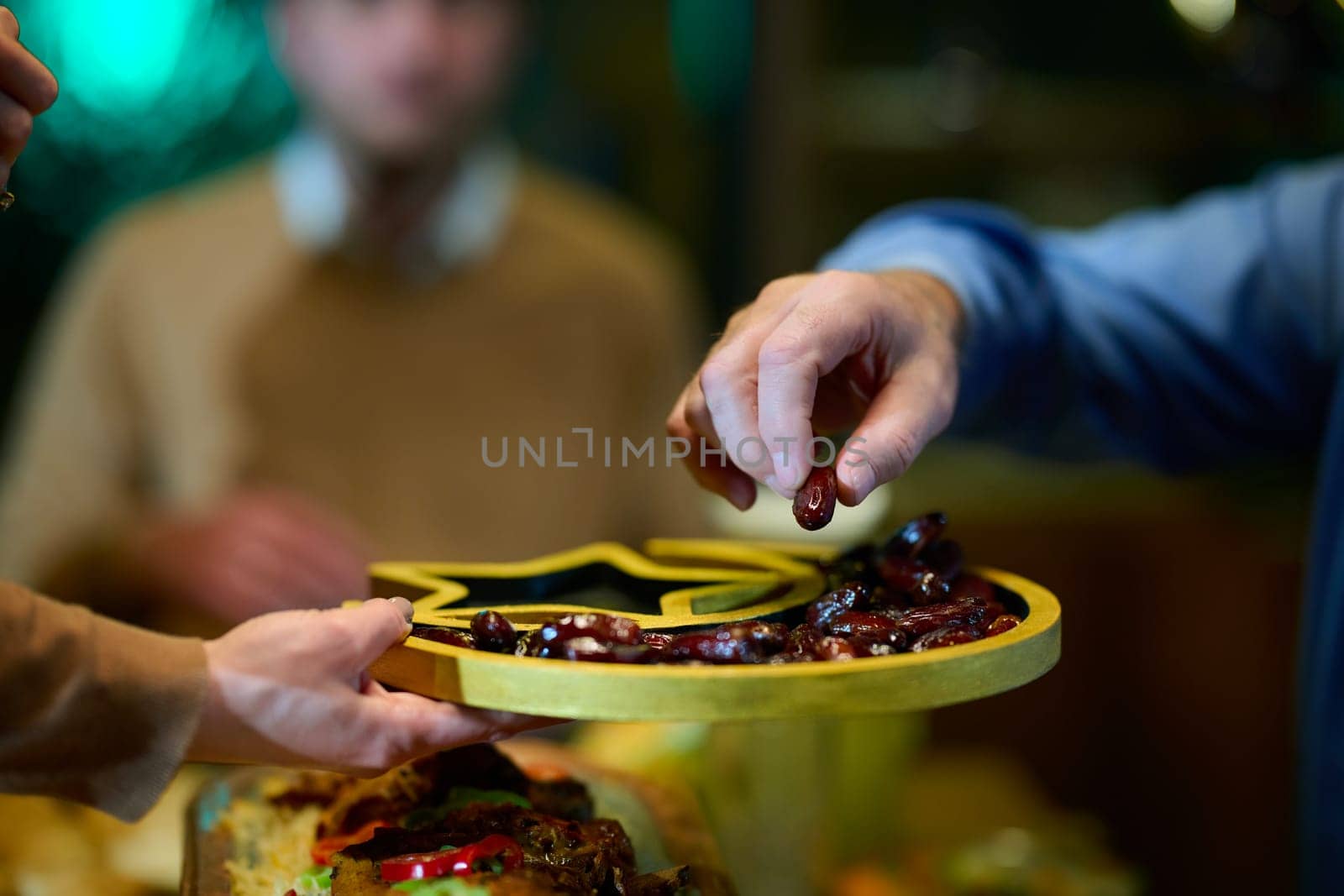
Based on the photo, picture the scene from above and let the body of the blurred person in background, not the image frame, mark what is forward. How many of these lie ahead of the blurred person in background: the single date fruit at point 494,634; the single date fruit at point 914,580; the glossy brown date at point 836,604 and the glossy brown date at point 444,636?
4

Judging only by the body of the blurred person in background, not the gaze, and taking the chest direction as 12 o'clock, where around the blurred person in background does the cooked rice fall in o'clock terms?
The cooked rice is roughly at 12 o'clock from the blurred person in background.

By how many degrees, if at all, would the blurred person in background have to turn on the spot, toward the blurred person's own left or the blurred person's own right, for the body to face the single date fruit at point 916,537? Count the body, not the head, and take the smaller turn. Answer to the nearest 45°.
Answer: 0° — they already face it

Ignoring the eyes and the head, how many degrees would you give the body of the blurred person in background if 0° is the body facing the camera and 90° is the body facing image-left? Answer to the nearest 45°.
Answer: approximately 0°

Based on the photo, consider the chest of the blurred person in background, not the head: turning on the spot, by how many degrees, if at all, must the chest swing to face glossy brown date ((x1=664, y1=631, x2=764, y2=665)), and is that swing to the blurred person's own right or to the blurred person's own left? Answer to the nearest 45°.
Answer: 0° — they already face it

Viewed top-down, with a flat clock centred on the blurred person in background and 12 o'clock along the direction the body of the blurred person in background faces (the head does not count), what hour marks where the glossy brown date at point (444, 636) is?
The glossy brown date is roughly at 12 o'clock from the blurred person in background.

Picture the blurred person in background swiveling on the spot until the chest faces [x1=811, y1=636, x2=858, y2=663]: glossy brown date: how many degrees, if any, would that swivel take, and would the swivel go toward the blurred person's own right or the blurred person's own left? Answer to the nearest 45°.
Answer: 0° — they already face it

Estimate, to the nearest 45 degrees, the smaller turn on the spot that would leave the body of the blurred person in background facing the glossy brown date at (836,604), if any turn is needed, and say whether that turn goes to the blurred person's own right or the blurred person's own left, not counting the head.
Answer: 0° — they already face it
